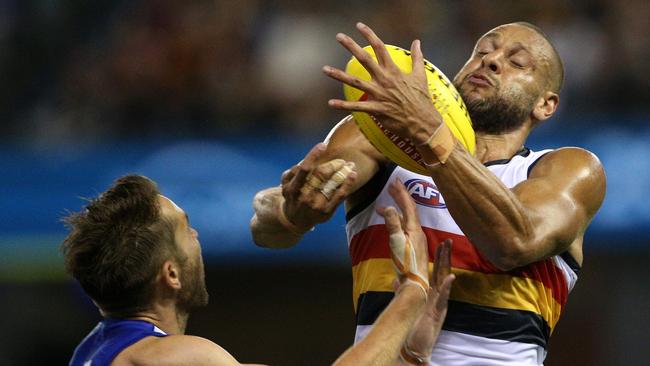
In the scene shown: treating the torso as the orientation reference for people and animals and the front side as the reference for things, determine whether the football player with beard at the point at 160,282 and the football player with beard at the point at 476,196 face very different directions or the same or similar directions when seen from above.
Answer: very different directions

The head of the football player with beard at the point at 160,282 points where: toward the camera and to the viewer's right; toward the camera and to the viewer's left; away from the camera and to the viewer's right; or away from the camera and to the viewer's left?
away from the camera and to the viewer's right

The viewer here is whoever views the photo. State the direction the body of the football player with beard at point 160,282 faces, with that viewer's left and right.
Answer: facing away from the viewer and to the right of the viewer

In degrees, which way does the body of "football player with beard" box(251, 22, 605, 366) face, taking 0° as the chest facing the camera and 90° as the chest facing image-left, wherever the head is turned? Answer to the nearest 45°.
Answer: approximately 45°
